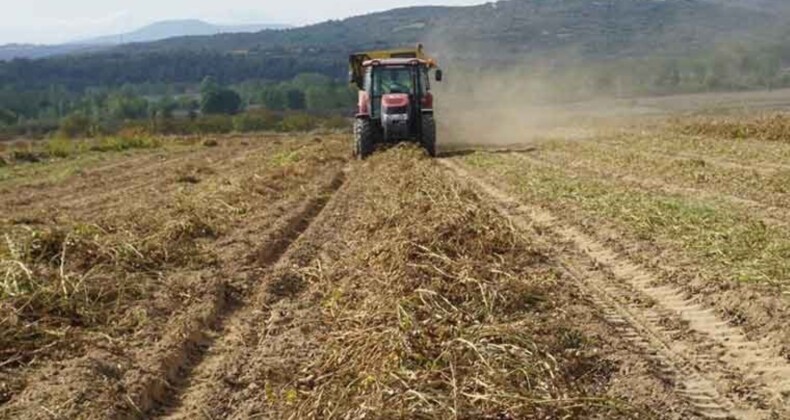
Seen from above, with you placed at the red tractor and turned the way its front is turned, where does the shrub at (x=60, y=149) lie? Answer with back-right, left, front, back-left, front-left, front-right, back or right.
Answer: back-right

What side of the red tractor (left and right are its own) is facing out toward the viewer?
front
